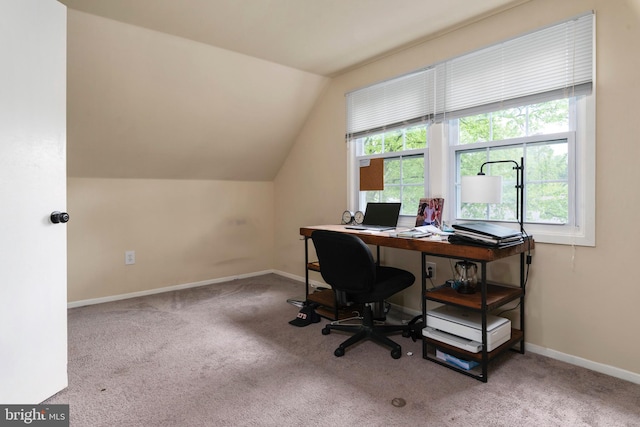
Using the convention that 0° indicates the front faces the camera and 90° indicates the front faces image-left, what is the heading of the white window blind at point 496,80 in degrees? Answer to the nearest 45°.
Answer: approximately 45°

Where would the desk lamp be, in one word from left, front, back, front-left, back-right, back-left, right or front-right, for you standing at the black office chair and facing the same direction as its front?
front-right

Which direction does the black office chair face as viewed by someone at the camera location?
facing away from the viewer and to the right of the viewer

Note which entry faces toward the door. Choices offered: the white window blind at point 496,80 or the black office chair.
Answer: the white window blind

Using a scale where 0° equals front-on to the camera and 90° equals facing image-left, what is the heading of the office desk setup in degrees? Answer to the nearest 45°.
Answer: approximately 45°

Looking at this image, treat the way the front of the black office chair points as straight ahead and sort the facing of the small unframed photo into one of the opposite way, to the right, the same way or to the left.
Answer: the opposite way

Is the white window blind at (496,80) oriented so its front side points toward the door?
yes

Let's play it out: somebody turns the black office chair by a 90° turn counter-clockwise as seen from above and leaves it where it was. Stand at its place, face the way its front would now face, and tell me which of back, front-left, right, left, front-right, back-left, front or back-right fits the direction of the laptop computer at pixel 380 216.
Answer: front-right
